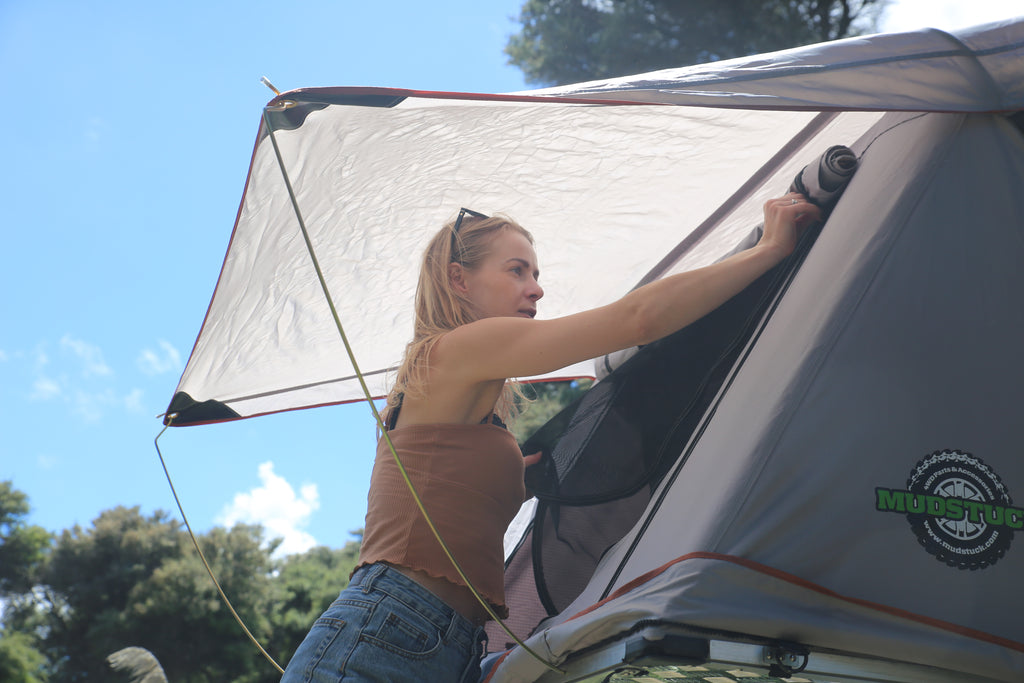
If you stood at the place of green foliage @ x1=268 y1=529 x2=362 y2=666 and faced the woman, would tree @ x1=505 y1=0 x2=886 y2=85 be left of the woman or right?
left

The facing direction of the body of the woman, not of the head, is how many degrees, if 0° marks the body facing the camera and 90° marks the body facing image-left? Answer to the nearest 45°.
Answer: approximately 270°

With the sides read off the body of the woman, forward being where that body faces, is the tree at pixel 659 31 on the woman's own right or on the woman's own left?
on the woman's own left

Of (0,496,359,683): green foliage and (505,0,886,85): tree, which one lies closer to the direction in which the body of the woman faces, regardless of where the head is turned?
the tree

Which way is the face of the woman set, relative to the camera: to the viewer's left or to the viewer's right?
to the viewer's right

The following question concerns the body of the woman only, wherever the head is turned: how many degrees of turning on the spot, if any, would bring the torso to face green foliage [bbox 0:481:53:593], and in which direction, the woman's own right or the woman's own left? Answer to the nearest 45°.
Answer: approximately 135° to the woman's own left

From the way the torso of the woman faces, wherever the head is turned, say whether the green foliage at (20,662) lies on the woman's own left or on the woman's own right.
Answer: on the woman's own left

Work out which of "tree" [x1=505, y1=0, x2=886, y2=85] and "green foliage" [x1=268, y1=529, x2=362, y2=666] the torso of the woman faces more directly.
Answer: the tree

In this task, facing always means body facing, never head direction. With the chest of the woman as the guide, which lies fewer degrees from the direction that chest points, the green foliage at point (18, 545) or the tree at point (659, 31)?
the tree

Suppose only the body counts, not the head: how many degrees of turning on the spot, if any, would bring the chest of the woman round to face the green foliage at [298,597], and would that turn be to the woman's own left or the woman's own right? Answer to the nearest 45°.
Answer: approximately 90° to the woman's own left
